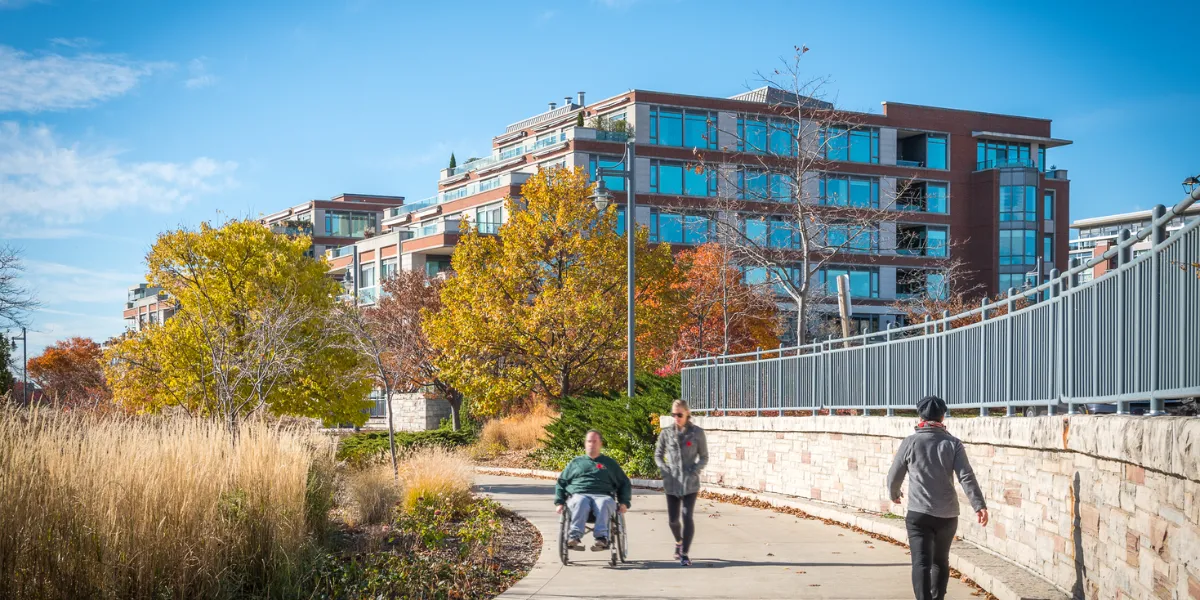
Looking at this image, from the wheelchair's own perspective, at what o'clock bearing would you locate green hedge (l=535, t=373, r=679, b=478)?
The green hedge is roughly at 6 o'clock from the wheelchair.

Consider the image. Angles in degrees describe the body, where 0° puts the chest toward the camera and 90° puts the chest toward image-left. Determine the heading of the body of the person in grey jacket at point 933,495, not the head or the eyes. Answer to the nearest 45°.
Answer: approximately 180°

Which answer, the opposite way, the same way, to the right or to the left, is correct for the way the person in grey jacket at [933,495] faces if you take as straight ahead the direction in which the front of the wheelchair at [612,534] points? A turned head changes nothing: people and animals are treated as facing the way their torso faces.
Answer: the opposite way

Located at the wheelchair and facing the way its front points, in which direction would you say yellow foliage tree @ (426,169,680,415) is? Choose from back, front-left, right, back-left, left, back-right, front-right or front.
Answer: back

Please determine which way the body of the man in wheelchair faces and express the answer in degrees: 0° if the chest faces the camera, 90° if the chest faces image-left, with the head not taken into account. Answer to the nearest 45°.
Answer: approximately 0°
